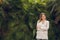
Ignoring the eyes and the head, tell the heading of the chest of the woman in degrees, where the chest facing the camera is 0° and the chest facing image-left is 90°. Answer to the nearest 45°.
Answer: approximately 0°
